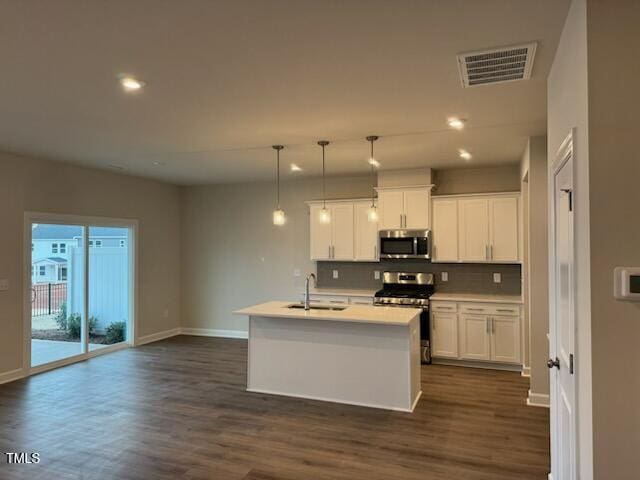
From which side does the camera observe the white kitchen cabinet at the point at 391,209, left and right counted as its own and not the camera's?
front

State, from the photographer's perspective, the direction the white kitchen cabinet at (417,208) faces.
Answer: facing the viewer

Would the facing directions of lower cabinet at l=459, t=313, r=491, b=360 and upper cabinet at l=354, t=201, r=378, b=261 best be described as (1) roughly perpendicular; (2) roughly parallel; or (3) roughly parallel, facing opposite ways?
roughly parallel

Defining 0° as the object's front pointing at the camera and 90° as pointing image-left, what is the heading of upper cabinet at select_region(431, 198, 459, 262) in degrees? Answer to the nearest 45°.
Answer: approximately 0°

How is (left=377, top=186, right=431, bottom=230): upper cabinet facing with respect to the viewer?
toward the camera

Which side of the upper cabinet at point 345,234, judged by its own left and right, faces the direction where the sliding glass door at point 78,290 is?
right

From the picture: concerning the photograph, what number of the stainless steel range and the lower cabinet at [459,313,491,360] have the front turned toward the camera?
2

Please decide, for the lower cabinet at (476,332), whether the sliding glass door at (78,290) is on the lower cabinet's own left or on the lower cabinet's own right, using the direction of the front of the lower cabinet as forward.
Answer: on the lower cabinet's own right

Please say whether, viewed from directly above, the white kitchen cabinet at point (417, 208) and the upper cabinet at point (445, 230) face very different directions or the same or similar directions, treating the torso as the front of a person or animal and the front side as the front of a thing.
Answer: same or similar directions

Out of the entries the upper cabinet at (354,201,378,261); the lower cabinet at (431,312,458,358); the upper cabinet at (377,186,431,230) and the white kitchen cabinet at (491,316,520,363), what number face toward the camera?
4

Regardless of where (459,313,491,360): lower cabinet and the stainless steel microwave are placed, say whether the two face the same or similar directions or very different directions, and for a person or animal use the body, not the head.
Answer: same or similar directions

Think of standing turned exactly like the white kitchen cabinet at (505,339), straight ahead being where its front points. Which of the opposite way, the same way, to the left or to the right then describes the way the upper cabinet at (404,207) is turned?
the same way

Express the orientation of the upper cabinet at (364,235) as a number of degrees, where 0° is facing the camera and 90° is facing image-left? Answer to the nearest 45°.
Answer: approximately 0°

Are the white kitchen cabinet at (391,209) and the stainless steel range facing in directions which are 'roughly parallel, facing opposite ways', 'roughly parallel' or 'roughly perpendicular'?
roughly parallel

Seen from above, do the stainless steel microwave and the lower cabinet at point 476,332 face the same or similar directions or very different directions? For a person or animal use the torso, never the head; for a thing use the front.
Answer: same or similar directions

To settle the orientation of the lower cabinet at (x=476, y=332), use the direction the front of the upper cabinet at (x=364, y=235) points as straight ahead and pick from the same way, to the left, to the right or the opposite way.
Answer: the same way
